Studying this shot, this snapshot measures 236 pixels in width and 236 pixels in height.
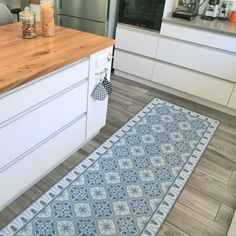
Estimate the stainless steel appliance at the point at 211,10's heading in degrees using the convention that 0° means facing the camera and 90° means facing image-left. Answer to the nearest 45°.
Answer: approximately 45°

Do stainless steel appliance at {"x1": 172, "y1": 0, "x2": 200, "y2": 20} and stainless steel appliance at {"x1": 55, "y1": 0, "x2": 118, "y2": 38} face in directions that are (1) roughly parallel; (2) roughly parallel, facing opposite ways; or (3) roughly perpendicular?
roughly parallel

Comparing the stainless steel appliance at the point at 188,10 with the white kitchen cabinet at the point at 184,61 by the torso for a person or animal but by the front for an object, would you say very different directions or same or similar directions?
same or similar directions

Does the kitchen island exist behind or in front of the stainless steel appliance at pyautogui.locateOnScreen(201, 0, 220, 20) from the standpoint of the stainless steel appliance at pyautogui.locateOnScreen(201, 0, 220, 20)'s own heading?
in front

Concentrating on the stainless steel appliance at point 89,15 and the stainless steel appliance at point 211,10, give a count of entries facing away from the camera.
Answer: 0

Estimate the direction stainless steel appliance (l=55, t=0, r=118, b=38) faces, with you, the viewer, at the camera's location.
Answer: facing the viewer and to the left of the viewer

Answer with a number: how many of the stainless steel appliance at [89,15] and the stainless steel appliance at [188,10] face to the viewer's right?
0

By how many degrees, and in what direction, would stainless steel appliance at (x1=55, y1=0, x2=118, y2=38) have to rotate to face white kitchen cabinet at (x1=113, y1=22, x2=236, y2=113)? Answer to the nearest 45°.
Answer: approximately 90° to its left

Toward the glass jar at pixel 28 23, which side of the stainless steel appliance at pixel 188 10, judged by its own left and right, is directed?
front

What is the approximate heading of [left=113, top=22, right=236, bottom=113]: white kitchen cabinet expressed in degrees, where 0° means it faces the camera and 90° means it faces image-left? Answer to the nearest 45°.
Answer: approximately 45°

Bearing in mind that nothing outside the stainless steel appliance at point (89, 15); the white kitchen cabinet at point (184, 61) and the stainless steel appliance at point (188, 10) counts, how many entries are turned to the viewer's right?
0

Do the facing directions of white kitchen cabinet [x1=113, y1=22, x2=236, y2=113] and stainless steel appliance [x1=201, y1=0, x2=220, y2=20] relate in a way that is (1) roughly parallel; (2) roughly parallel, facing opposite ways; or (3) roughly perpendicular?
roughly parallel

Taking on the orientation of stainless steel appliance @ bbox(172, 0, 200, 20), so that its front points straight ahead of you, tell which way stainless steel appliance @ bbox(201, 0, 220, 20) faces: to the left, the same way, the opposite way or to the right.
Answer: the same way

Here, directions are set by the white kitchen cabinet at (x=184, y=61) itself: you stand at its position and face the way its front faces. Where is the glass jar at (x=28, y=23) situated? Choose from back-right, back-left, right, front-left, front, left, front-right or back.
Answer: front

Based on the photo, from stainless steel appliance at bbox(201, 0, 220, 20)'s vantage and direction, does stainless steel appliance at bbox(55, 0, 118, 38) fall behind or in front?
in front
